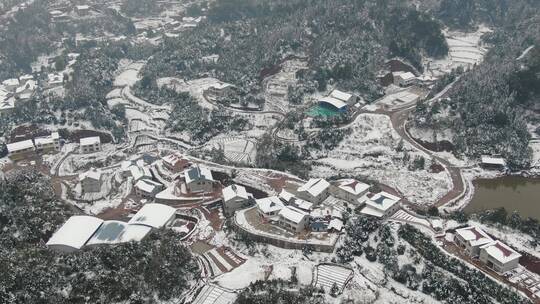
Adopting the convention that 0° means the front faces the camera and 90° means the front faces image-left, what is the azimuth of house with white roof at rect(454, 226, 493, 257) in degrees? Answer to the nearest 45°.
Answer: approximately 45°

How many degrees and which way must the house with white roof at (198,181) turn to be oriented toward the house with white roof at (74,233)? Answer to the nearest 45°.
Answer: approximately 45° to its right

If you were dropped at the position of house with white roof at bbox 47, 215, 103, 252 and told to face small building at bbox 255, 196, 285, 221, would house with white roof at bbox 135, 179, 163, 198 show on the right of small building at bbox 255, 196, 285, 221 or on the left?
left

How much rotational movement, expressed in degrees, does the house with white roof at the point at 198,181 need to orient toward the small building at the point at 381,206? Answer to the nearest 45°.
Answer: approximately 90° to its left

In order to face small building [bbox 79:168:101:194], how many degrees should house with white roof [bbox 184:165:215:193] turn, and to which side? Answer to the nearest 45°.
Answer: approximately 90° to its right

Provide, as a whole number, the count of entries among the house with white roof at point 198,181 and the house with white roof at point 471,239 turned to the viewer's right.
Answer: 0

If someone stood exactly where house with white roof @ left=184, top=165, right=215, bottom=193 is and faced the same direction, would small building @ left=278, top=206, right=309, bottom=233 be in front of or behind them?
in front

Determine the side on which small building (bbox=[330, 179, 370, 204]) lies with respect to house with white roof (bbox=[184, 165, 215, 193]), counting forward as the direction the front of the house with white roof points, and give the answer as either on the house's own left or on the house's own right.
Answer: on the house's own left

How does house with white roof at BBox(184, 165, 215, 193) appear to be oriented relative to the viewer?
toward the camera

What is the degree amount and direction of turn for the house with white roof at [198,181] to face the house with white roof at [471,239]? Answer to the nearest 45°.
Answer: approximately 45° to its left
